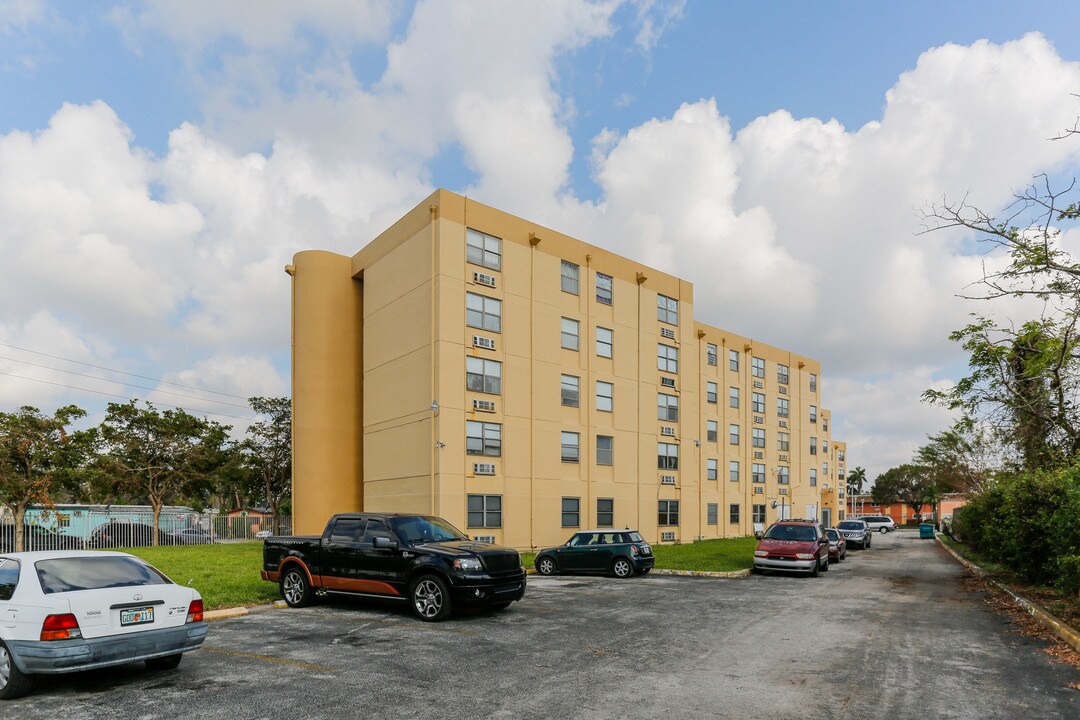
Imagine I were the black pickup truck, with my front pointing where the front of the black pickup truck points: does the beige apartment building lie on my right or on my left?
on my left

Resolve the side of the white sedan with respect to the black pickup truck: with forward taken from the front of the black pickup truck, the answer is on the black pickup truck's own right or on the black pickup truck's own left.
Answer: on the black pickup truck's own right

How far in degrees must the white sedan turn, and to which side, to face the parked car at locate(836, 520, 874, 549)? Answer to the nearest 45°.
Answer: approximately 90° to its right

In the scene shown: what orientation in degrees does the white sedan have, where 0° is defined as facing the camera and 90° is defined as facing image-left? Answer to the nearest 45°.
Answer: approximately 135°

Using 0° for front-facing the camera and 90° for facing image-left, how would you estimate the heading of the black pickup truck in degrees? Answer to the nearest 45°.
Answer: approximately 315°

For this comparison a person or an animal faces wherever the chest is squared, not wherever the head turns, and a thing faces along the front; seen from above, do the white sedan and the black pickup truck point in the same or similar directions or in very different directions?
very different directions

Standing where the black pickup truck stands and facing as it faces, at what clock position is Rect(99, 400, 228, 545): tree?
The tree is roughly at 7 o'clock from the black pickup truck.

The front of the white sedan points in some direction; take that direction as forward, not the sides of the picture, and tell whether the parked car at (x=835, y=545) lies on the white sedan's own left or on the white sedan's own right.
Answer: on the white sedan's own right
